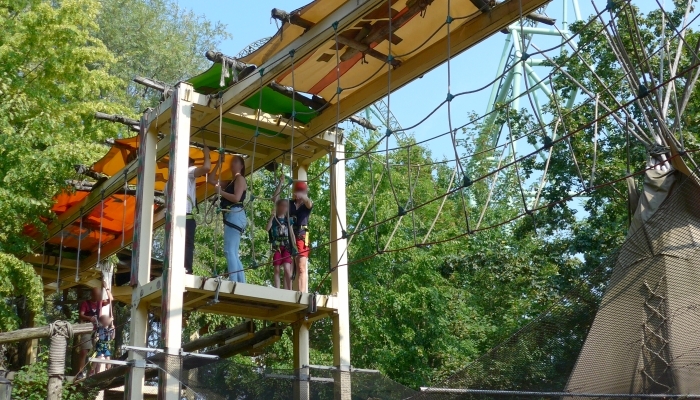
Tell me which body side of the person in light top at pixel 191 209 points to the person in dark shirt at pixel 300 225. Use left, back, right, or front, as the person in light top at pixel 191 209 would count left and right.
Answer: front

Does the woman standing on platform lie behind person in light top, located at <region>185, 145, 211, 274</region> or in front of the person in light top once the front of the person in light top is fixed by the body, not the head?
in front

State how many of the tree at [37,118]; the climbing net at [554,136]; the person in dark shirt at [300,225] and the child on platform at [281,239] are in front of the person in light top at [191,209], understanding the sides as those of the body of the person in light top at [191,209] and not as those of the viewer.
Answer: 3

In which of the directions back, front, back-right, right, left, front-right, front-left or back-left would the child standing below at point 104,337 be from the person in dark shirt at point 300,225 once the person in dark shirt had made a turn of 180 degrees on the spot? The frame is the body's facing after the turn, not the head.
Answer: front-left

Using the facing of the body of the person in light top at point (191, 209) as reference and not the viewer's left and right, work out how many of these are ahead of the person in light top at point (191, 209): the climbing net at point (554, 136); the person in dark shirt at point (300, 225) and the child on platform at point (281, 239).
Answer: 3

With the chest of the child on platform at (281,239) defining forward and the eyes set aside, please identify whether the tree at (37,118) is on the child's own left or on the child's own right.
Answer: on the child's own right

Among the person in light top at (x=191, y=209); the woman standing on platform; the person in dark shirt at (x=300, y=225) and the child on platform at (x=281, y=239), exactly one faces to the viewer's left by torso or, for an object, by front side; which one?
the woman standing on platform

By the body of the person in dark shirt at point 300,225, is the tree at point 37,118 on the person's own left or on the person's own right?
on the person's own right
